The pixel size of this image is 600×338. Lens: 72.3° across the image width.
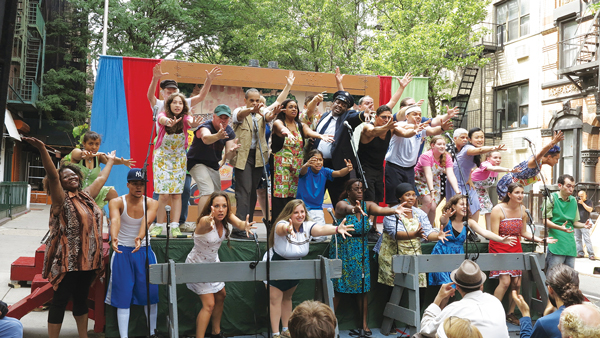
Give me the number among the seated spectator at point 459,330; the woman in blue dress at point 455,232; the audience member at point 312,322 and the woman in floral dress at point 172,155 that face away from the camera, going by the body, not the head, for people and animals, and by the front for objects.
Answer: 2

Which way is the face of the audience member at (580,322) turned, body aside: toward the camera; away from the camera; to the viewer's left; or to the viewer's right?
away from the camera

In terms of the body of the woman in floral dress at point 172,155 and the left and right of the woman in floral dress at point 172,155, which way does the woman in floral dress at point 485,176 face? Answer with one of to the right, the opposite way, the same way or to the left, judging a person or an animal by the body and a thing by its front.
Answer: the same way

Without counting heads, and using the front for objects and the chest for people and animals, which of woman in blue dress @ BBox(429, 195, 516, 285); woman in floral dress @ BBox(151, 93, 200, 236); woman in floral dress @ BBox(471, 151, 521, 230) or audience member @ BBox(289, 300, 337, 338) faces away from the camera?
the audience member

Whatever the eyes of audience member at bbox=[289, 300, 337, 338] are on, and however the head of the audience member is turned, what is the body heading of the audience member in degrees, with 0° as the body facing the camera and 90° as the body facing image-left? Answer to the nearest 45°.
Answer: approximately 180°

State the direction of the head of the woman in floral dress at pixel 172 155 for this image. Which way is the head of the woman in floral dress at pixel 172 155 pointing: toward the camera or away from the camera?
toward the camera

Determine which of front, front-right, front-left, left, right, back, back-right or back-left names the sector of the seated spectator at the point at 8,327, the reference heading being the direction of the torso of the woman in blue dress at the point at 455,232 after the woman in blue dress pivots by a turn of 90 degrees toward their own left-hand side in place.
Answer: back

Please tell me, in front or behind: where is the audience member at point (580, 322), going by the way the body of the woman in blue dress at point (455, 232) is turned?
in front

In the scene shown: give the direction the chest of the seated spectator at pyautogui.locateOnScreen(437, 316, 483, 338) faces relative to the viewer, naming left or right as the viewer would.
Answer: facing away from the viewer

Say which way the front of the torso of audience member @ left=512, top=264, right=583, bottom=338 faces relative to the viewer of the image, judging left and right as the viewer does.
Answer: facing away from the viewer and to the left of the viewer

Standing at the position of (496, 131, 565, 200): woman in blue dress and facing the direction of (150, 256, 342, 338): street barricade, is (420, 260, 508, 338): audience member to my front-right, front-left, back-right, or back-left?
front-left

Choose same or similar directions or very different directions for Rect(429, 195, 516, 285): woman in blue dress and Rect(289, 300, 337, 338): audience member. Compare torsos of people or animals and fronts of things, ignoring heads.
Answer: very different directions

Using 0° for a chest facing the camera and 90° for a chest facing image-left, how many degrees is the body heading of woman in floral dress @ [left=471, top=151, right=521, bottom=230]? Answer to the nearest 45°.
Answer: approximately 315°

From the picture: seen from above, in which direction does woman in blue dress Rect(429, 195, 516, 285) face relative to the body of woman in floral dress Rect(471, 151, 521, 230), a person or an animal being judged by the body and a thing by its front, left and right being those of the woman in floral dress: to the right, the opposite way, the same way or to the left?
the same way

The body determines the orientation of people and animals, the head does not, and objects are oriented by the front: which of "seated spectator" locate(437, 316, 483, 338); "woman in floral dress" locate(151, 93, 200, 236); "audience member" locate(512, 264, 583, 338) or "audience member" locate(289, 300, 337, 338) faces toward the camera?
the woman in floral dress

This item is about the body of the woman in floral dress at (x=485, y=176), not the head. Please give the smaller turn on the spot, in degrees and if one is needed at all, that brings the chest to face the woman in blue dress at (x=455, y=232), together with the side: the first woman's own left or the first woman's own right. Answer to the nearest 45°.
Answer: approximately 45° to the first woman's own right

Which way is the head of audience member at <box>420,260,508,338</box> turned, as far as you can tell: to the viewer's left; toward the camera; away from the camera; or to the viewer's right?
away from the camera

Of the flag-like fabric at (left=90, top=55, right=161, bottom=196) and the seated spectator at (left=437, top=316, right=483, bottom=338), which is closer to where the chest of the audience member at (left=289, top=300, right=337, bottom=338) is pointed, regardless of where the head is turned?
the flag-like fabric
